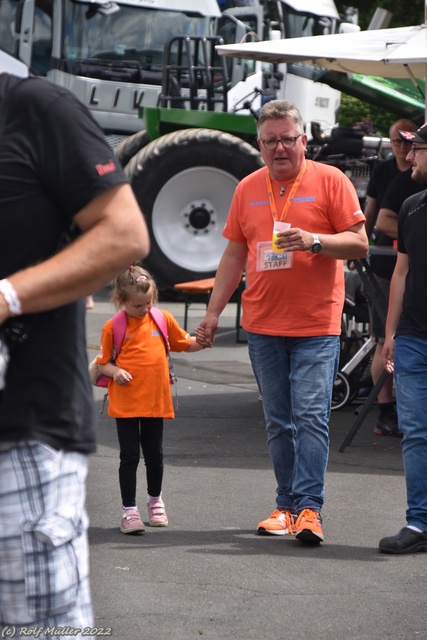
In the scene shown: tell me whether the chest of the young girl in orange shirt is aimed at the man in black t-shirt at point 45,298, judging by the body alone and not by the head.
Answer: yes

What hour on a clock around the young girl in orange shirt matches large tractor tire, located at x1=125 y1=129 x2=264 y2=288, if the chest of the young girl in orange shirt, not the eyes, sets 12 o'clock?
The large tractor tire is roughly at 6 o'clock from the young girl in orange shirt.

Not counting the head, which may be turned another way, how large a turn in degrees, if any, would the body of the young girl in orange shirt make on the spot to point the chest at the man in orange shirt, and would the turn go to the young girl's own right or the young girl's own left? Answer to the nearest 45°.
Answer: approximately 90° to the young girl's own left

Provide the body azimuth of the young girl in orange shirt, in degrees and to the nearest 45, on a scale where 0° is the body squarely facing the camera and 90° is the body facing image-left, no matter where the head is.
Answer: approximately 0°

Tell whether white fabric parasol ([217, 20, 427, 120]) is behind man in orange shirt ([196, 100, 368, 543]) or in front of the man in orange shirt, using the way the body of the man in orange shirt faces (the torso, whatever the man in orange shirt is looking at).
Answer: behind

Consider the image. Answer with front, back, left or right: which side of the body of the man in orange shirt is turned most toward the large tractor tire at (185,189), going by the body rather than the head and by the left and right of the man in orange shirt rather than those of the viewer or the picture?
back

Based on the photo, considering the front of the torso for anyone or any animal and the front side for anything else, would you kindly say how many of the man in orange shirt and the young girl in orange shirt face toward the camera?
2

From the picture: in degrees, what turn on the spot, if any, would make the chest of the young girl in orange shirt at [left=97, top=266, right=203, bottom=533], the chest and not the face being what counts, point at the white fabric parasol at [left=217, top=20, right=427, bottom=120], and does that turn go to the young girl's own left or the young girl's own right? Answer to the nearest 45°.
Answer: approximately 180°
